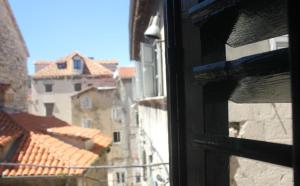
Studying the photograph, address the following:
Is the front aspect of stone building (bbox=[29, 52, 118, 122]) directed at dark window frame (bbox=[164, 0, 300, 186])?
yes

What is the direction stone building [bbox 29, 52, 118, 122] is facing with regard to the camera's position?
facing the viewer

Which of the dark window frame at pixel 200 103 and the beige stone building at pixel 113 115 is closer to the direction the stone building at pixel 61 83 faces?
the dark window frame

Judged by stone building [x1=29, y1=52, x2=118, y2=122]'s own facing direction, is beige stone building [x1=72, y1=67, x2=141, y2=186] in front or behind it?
in front

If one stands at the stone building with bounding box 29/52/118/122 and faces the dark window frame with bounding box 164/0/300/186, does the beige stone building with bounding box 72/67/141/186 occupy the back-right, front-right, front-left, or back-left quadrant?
front-left
